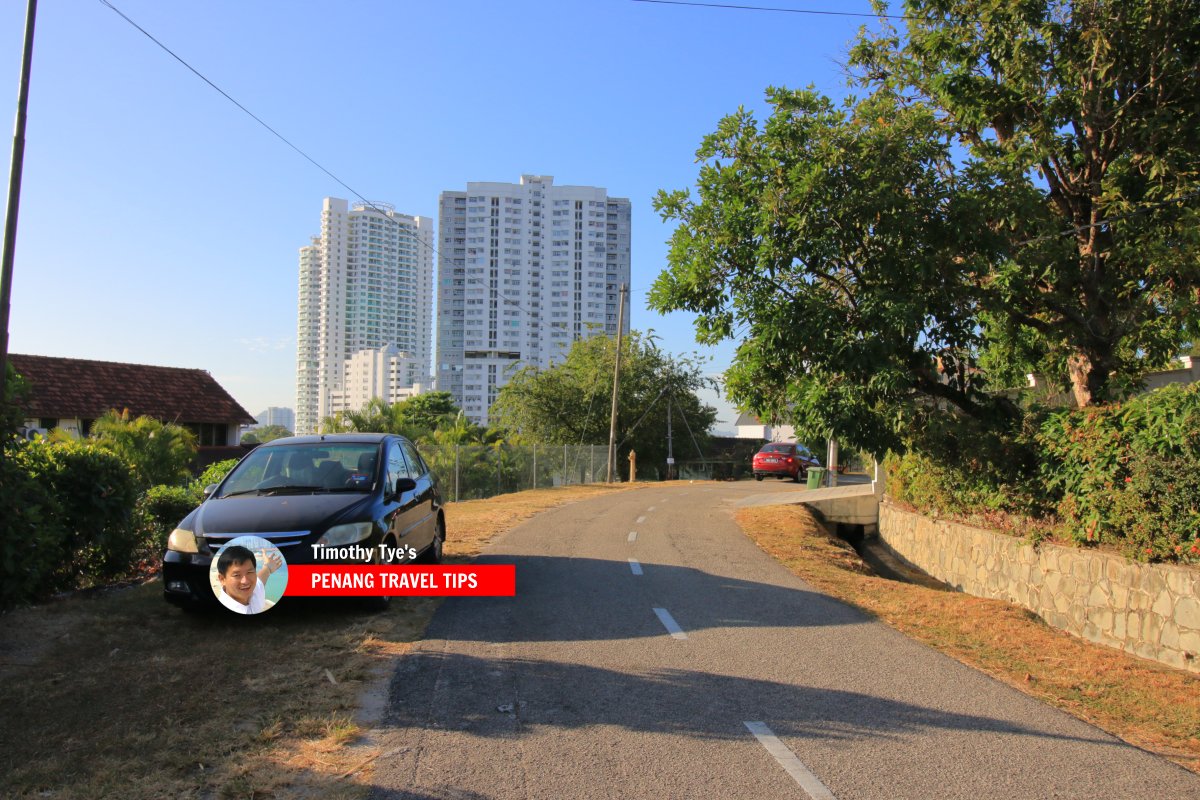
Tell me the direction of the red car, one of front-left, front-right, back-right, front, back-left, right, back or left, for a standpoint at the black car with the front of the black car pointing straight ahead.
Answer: back

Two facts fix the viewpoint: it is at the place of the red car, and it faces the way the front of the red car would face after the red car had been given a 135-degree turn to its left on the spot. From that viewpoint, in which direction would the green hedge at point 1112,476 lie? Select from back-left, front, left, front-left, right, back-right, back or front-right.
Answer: left

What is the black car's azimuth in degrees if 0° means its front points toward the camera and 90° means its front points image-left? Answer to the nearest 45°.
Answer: approximately 45°

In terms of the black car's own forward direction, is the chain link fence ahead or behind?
behind

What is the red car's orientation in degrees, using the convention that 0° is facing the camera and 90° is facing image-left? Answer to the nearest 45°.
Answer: approximately 225°

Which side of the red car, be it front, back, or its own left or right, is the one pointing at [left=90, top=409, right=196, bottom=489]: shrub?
back

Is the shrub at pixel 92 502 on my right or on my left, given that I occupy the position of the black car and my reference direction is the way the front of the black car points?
on my right

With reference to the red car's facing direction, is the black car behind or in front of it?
behind

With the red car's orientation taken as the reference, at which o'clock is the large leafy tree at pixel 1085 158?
The large leafy tree is roughly at 4 o'clock from the red car.

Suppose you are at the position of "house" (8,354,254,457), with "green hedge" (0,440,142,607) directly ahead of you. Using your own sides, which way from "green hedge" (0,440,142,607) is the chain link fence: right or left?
left

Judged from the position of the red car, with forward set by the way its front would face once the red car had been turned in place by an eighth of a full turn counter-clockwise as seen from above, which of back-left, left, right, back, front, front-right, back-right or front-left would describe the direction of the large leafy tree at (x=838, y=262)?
back

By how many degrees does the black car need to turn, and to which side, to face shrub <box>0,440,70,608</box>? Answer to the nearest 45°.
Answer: approximately 45° to its right
